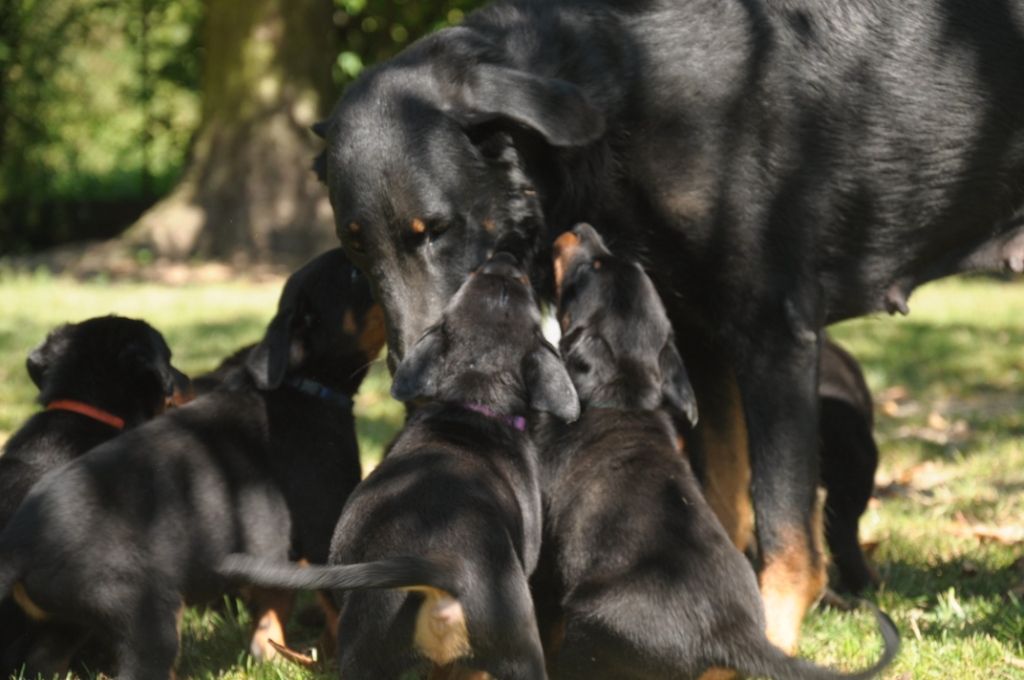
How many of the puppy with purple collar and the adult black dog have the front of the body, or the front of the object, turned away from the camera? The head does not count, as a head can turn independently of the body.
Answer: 1

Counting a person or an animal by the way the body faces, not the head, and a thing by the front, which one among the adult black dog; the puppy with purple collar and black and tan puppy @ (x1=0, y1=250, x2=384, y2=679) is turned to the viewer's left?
the adult black dog

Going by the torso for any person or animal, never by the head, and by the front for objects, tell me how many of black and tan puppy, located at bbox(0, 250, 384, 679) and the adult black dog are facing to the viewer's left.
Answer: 1

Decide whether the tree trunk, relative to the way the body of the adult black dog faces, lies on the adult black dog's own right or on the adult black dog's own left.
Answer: on the adult black dog's own right

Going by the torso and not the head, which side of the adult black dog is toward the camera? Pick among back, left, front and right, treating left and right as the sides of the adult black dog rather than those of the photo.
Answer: left

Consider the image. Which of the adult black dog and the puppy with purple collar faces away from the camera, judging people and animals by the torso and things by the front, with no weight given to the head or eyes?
the puppy with purple collar

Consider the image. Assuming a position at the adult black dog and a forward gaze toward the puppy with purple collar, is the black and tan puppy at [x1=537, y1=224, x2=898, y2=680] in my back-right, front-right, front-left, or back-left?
front-left

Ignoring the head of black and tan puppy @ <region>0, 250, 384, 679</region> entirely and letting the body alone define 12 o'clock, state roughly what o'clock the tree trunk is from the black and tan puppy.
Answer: The tree trunk is roughly at 11 o'clock from the black and tan puppy.

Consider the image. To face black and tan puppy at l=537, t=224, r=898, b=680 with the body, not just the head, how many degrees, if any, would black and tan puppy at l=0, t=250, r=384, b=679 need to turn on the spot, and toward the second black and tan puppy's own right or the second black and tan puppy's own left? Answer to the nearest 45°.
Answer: approximately 90° to the second black and tan puppy's own right

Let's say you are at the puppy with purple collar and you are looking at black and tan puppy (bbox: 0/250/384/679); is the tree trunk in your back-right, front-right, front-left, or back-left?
front-right

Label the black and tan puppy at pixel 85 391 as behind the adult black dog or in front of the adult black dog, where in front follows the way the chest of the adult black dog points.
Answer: in front

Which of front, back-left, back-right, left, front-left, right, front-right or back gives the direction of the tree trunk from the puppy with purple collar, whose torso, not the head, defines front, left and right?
front

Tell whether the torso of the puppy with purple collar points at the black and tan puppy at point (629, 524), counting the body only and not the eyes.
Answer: no

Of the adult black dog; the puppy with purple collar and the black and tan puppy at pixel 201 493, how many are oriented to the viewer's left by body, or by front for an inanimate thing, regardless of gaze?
1

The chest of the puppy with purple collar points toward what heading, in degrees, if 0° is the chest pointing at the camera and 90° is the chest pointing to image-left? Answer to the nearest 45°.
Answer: approximately 180°

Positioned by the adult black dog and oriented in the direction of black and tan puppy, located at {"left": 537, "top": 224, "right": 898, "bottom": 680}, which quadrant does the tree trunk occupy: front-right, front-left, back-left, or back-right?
back-right
